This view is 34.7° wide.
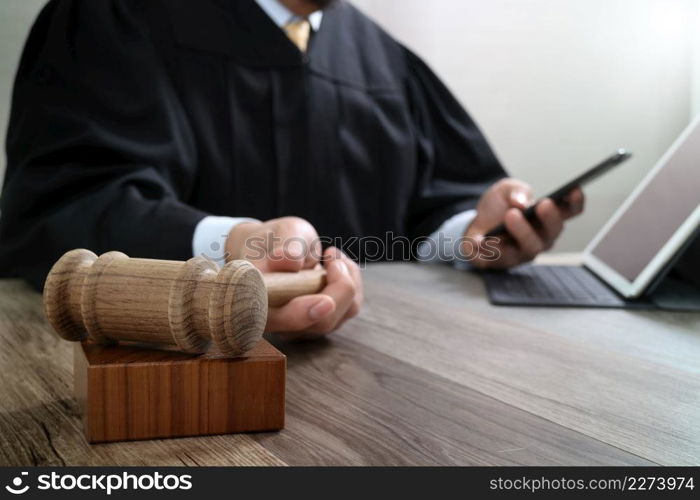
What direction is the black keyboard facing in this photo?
to the viewer's left
